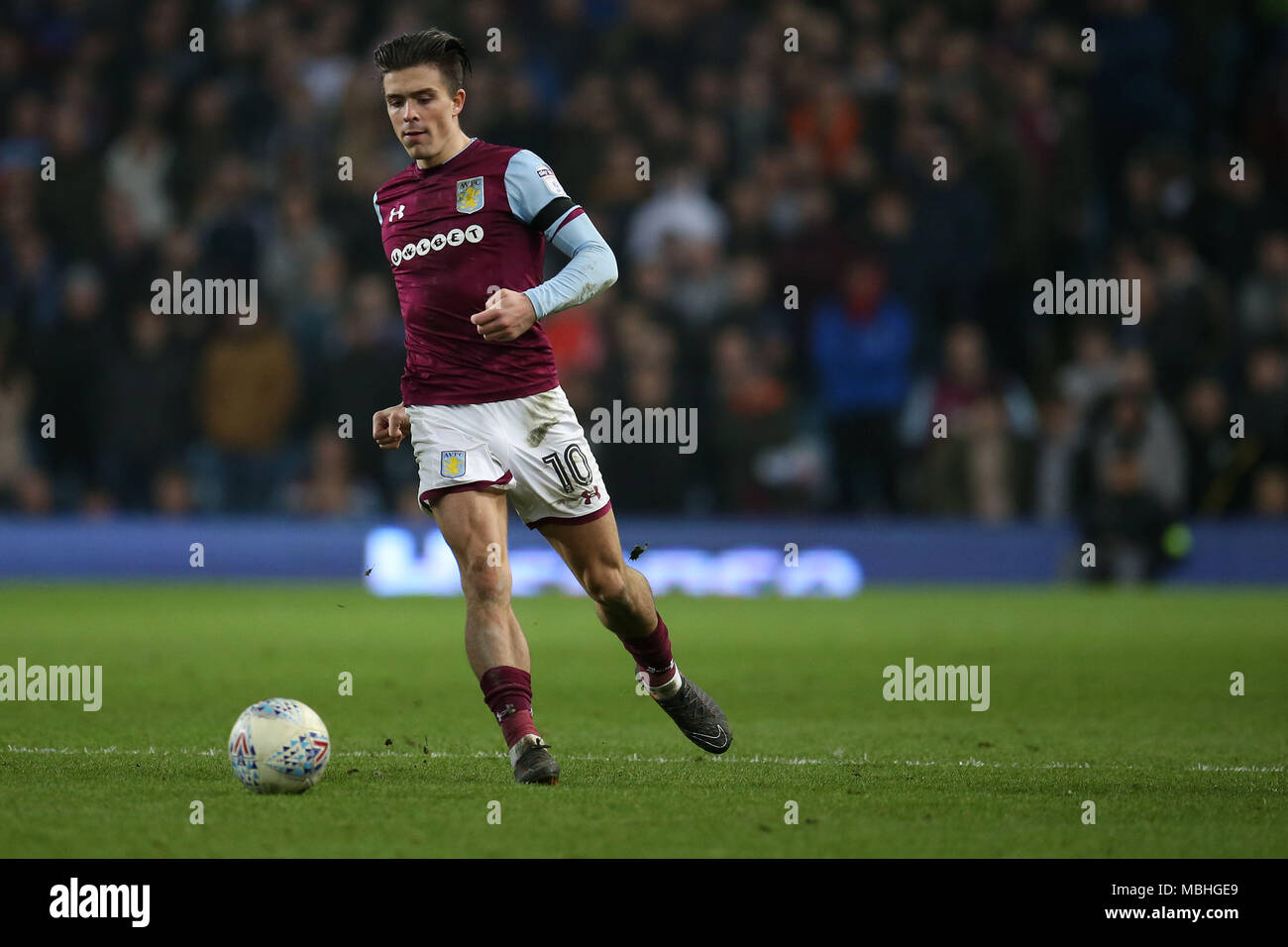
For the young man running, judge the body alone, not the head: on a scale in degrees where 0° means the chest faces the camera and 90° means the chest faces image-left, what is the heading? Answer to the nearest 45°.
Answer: approximately 45°
